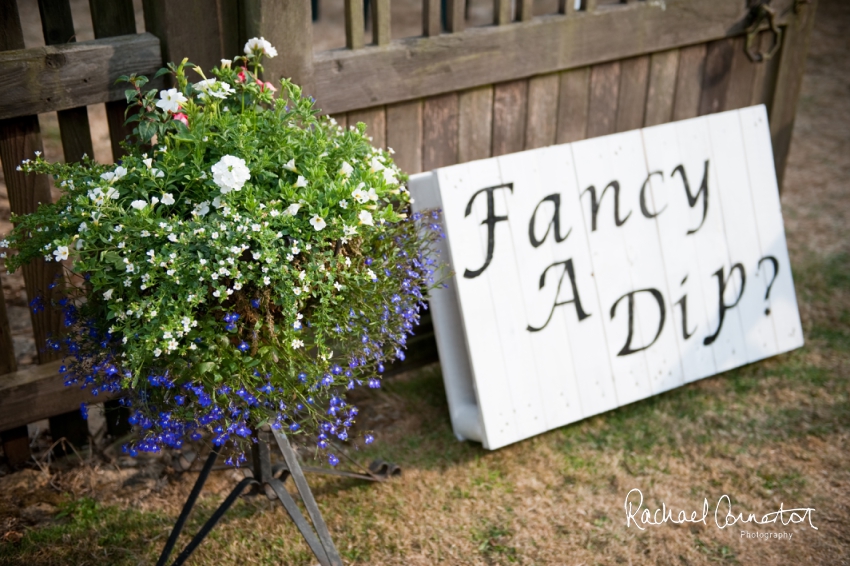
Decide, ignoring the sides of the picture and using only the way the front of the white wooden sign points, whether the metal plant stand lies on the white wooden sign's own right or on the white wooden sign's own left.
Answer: on the white wooden sign's own right

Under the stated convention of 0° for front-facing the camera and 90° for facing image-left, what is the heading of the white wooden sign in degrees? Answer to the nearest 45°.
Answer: approximately 315°

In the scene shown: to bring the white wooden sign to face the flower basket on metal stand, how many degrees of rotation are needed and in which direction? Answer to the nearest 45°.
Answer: approximately 90° to its right
